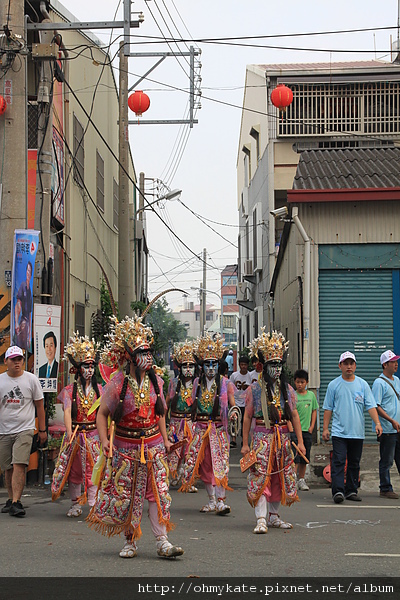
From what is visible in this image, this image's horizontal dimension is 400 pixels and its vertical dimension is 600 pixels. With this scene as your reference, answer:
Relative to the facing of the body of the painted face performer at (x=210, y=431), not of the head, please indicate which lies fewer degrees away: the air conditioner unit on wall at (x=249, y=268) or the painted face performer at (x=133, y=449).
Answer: the painted face performer

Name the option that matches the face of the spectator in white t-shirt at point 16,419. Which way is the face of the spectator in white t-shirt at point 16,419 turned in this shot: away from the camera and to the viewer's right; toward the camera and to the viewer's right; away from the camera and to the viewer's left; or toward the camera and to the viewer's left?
toward the camera and to the viewer's right

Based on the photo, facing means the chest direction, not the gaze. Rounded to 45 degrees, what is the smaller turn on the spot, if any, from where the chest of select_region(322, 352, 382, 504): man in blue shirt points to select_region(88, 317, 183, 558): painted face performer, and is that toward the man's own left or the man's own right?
approximately 45° to the man's own right

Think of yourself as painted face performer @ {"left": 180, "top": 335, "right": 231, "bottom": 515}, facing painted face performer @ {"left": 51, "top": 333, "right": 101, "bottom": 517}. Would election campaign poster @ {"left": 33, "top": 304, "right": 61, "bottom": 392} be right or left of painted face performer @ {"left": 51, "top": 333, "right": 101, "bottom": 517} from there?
right

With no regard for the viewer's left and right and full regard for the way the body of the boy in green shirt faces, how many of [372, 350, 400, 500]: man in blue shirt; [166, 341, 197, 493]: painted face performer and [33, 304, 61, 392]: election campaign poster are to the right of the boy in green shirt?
2

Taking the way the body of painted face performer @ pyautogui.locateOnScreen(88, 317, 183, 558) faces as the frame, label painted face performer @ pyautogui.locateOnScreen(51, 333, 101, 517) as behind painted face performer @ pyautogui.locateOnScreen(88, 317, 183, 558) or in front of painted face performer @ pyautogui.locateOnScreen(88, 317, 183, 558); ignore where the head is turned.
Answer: behind

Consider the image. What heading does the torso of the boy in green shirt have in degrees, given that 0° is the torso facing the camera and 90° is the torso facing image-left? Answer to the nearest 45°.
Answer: approximately 0°

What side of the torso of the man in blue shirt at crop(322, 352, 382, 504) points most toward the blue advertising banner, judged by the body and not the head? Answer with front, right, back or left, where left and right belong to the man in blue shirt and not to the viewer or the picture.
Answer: right

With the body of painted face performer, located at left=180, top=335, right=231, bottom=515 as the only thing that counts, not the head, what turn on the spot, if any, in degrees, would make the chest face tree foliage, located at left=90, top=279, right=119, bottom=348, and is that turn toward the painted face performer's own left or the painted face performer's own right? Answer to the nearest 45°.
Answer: approximately 180°

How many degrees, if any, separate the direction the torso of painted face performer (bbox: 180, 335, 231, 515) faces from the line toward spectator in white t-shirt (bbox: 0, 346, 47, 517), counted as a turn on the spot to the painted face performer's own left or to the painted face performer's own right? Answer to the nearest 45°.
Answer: approximately 45° to the painted face performer's own right
